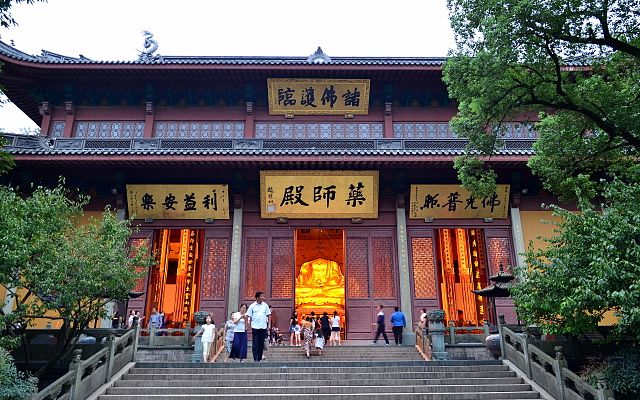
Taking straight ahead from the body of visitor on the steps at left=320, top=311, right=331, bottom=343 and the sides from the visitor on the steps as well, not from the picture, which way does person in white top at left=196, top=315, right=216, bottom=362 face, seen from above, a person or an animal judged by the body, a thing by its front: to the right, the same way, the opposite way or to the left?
the opposite way

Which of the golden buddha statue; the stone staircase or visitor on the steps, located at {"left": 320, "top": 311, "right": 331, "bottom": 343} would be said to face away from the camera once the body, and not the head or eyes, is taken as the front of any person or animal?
the visitor on the steps

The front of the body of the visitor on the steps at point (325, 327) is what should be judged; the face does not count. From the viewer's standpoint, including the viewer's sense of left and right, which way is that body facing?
facing away from the viewer

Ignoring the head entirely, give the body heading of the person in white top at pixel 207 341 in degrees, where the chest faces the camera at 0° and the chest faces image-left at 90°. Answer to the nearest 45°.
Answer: approximately 0°

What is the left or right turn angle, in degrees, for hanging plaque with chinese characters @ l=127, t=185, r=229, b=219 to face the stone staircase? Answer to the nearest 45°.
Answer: approximately 45° to its left

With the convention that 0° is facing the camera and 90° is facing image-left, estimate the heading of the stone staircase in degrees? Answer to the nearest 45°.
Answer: approximately 0°

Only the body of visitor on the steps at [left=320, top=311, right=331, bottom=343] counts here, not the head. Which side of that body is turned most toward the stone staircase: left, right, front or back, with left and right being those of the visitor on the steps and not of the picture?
back

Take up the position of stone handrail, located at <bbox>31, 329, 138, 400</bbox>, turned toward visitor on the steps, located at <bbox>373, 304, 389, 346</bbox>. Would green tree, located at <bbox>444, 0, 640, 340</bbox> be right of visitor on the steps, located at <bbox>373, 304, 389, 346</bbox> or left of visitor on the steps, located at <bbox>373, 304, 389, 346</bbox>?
right

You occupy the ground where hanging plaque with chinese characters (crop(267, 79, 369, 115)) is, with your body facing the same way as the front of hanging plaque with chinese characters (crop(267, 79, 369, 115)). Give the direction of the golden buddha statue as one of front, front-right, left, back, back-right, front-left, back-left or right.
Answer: back

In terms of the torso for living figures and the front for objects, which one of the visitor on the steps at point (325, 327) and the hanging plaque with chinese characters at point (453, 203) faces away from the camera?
the visitor on the steps
